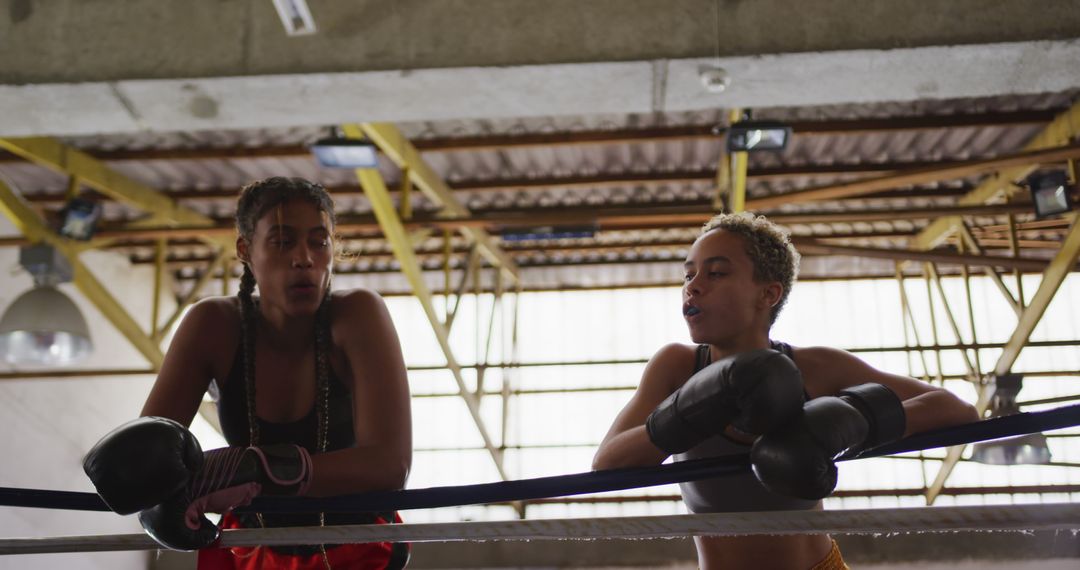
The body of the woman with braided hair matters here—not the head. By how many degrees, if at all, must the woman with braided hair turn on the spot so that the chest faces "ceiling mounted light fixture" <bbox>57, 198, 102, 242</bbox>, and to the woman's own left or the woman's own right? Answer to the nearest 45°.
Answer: approximately 180°

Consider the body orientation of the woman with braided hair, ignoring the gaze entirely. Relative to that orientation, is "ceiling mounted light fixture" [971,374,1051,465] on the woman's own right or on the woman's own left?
on the woman's own left

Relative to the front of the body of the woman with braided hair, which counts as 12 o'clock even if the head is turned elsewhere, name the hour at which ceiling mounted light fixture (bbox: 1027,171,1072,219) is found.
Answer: The ceiling mounted light fixture is roughly at 8 o'clock from the woman with braided hair.

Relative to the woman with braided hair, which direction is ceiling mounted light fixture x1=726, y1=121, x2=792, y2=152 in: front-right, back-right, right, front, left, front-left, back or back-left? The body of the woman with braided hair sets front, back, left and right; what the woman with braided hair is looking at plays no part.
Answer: back-left

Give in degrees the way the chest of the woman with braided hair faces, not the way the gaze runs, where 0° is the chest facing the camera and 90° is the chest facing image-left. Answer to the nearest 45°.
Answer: approximately 0°

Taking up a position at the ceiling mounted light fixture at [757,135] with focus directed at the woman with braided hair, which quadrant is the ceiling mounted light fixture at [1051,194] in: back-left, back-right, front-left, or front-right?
back-left

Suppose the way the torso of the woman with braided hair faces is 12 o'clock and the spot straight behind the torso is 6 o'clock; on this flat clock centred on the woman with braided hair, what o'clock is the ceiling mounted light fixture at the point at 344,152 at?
The ceiling mounted light fixture is roughly at 6 o'clock from the woman with braided hair.
